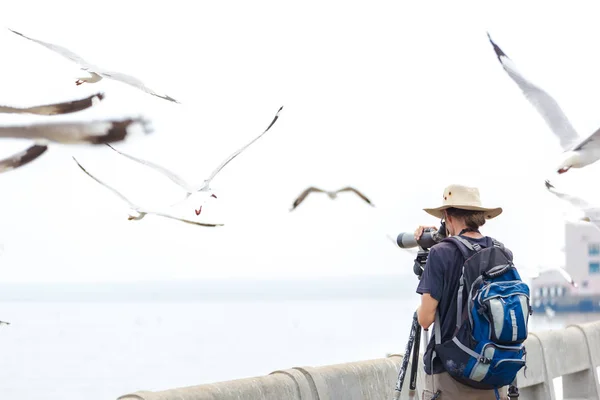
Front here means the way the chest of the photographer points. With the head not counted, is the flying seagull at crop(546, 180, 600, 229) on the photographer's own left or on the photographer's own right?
on the photographer's own right

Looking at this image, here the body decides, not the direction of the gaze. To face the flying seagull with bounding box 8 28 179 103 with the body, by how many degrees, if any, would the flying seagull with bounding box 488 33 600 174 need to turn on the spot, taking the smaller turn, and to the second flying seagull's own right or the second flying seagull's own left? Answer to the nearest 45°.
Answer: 0° — it already faces it

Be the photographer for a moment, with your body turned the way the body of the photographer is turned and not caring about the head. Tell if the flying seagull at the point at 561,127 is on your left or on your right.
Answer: on your right

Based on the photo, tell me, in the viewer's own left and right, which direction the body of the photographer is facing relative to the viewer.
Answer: facing away from the viewer and to the left of the viewer

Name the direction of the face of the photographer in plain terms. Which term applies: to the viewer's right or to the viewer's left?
to the viewer's left

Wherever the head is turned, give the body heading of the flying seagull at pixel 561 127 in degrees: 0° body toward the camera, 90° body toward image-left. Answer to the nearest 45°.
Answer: approximately 45°
